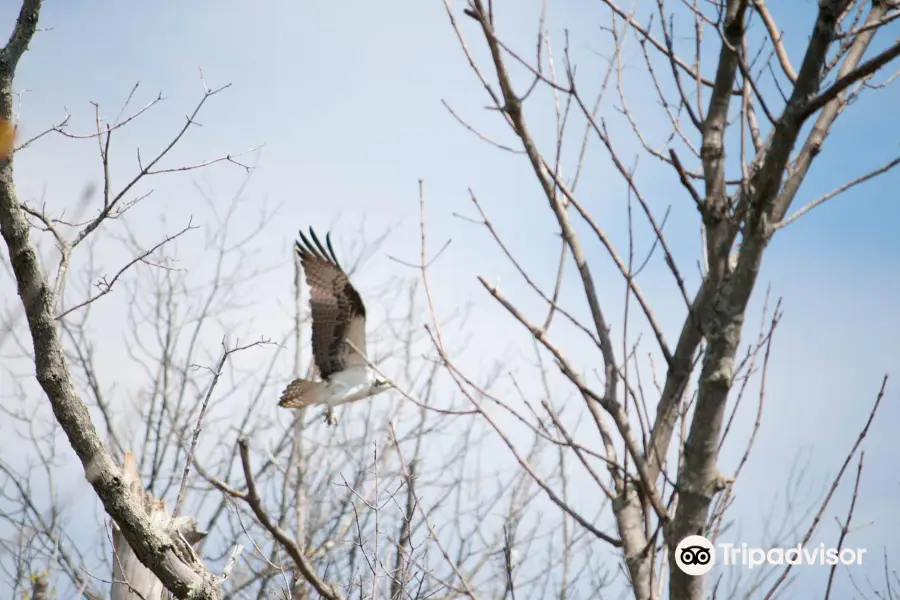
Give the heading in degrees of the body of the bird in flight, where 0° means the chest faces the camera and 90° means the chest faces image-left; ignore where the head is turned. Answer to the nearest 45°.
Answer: approximately 270°
